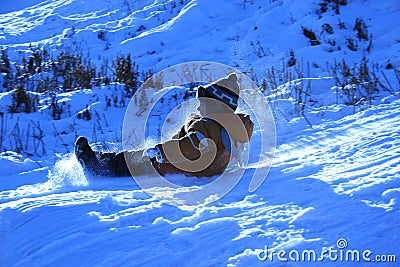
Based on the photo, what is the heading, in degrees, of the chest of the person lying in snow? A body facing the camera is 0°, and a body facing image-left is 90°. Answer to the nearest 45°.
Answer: approximately 90°
